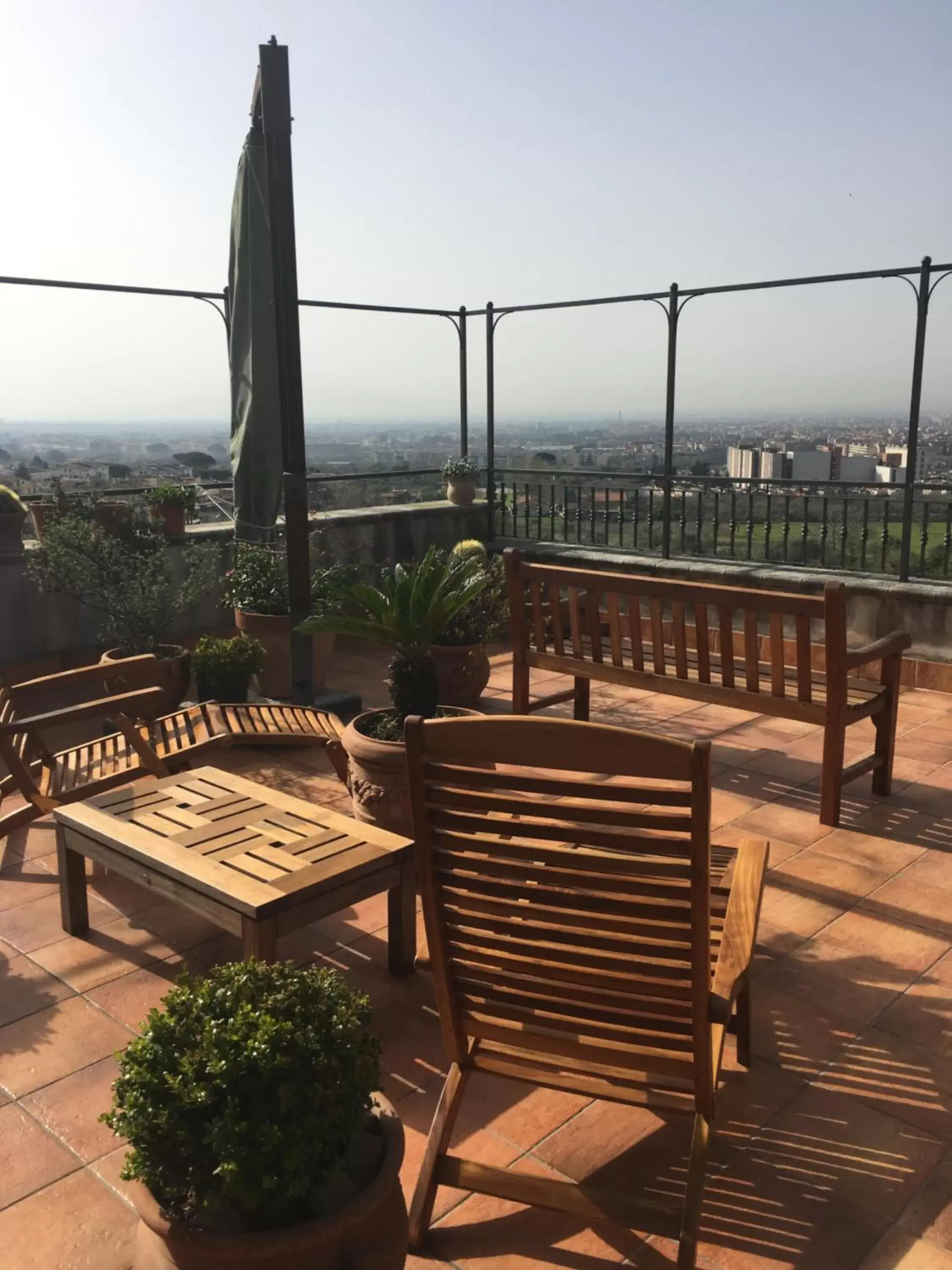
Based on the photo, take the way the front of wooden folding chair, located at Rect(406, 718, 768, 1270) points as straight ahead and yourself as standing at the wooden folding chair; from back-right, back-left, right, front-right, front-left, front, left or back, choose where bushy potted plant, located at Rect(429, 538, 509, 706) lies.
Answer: front

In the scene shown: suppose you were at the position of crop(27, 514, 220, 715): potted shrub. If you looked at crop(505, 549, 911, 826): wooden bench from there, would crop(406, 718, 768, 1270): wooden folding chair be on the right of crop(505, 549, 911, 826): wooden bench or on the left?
right

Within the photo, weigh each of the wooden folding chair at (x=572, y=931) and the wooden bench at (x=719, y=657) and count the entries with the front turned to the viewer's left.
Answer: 0

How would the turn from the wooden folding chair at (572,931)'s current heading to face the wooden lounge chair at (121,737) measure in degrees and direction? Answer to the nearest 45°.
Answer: approximately 45° to its left

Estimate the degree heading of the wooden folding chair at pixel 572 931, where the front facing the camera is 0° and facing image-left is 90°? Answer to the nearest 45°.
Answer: approximately 180°

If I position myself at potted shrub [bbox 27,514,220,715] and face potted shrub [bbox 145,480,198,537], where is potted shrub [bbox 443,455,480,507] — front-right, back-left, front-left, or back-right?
front-right
